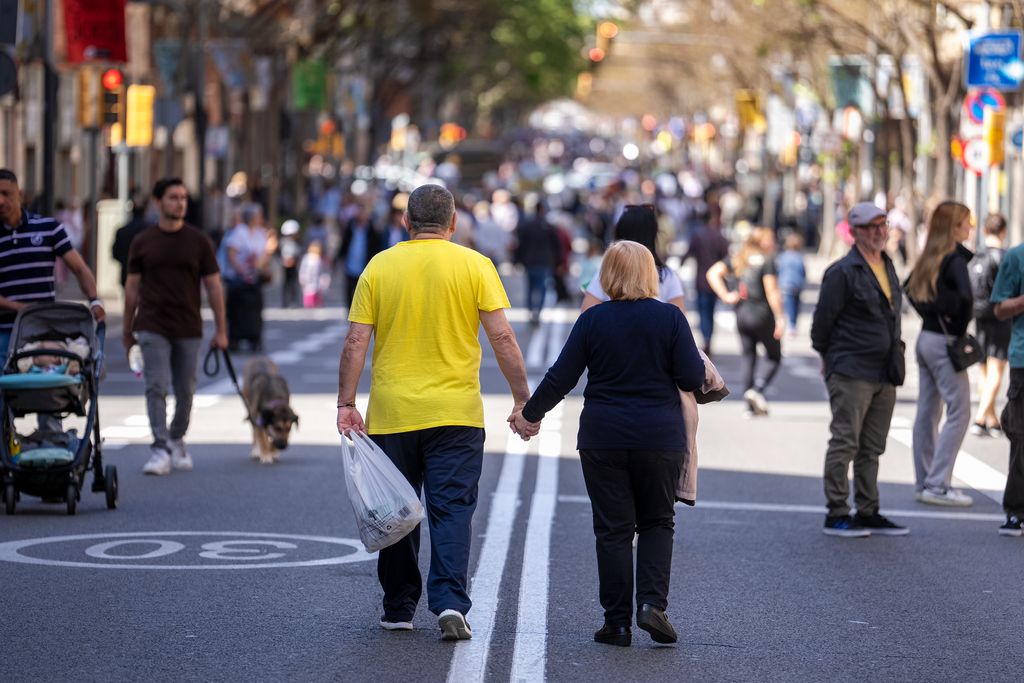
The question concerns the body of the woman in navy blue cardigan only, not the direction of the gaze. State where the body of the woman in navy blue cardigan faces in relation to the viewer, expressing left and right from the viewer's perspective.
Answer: facing away from the viewer

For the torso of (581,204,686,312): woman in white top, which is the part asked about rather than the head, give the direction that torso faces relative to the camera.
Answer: away from the camera

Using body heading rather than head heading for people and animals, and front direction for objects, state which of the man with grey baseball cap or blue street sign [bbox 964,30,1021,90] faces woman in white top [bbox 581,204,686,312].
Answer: the blue street sign

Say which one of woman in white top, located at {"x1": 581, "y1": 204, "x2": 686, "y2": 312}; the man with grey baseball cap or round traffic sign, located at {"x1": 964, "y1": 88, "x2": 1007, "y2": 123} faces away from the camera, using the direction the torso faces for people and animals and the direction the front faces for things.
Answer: the woman in white top

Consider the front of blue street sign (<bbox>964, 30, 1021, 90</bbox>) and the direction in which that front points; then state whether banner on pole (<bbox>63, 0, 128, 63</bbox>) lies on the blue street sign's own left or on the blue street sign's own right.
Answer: on the blue street sign's own right

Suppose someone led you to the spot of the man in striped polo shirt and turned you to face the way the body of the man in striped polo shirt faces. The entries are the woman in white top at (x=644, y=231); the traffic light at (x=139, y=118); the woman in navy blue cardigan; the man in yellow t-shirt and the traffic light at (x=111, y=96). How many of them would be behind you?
2

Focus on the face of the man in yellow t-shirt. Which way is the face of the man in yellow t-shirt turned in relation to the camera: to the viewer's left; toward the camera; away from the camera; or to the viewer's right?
away from the camera

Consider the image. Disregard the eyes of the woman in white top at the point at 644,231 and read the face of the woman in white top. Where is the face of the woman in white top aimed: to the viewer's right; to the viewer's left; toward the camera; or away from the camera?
away from the camera

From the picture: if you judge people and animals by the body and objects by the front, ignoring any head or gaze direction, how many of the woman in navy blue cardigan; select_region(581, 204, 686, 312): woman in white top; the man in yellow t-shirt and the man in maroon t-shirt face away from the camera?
3

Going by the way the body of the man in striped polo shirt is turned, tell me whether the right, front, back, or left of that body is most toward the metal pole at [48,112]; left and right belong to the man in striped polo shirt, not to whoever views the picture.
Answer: back
